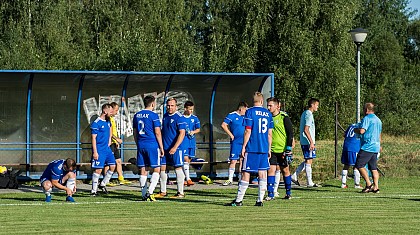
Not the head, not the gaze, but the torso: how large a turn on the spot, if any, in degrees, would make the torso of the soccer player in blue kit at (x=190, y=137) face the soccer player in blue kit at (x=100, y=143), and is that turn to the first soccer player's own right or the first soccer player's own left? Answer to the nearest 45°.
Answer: approximately 45° to the first soccer player's own right

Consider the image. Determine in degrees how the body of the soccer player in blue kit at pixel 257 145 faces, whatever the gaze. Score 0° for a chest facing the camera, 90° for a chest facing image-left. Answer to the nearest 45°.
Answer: approximately 135°

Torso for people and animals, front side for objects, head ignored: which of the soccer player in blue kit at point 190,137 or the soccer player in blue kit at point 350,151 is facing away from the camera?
the soccer player in blue kit at point 350,151

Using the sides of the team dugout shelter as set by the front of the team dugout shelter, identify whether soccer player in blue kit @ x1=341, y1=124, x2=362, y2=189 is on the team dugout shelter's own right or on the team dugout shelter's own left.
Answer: on the team dugout shelter's own left

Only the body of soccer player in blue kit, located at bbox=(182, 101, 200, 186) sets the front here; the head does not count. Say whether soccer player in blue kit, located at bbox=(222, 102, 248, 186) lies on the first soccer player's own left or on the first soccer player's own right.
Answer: on the first soccer player's own left

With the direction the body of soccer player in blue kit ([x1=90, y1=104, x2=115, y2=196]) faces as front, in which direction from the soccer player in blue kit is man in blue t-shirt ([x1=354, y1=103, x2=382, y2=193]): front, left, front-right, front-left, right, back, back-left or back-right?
front-left

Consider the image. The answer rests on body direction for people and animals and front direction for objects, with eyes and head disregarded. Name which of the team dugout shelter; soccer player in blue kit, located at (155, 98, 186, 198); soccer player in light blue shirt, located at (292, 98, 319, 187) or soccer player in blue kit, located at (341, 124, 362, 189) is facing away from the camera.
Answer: soccer player in blue kit, located at (341, 124, 362, 189)

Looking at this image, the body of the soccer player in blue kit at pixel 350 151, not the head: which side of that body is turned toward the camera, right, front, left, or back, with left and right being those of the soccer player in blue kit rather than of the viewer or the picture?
back

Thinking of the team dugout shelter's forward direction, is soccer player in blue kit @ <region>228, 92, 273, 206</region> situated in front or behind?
in front
